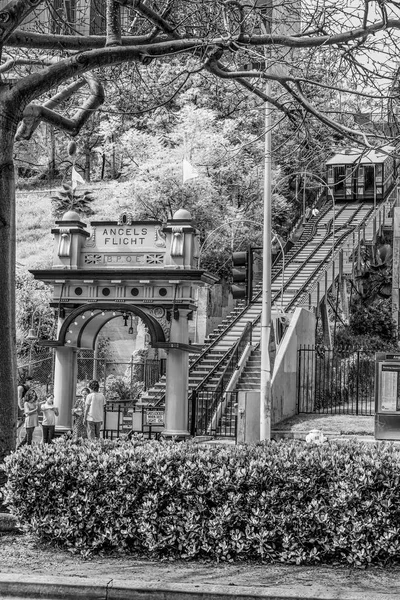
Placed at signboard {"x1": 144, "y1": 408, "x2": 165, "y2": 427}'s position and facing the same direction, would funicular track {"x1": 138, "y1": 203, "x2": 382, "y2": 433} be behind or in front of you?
behind

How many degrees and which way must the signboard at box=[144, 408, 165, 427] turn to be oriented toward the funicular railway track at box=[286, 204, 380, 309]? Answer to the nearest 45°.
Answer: approximately 135° to its left

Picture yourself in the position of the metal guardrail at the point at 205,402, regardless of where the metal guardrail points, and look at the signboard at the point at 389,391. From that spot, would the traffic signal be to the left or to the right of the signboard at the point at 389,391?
right

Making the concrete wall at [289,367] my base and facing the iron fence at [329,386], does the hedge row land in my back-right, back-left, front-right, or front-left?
back-right

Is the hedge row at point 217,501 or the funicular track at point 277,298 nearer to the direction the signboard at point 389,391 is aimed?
the hedge row

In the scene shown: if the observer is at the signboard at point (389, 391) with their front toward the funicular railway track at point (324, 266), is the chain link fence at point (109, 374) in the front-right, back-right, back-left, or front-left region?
front-left

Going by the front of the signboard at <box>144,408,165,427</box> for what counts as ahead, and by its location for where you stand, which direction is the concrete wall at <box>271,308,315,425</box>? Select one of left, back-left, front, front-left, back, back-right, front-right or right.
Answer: back-left

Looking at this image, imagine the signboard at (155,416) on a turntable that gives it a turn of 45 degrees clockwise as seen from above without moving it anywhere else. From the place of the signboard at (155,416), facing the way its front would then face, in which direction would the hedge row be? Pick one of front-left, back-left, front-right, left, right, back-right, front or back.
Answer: front-left

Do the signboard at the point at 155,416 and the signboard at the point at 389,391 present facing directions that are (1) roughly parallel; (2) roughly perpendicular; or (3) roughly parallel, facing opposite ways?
roughly parallel

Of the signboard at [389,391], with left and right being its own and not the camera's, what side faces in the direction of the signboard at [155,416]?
right

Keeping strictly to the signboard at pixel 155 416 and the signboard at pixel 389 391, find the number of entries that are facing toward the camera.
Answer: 2

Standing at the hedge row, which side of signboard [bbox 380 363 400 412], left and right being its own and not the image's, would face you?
front

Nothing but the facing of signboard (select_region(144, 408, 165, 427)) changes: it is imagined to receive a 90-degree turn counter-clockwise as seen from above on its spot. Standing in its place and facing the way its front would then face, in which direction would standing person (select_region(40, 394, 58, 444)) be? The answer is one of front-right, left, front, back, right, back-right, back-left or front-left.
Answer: back-right

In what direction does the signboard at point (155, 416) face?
toward the camera

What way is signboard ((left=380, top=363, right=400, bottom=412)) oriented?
toward the camera

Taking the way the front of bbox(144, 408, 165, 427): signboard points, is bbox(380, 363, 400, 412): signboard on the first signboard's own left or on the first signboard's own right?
on the first signboard's own left
